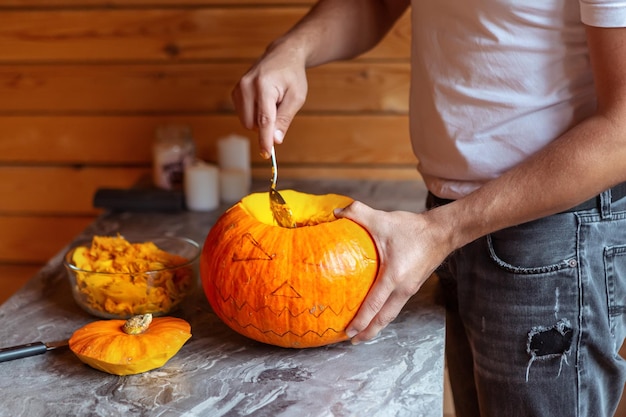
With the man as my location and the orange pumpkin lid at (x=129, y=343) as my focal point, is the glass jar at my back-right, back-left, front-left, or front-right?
front-right

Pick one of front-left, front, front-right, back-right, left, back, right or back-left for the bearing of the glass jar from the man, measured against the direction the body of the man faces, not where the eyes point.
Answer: front-right

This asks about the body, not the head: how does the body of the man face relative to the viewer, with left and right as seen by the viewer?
facing to the left of the viewer

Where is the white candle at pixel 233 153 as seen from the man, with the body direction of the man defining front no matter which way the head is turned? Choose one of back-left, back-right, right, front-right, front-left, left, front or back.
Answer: front-right

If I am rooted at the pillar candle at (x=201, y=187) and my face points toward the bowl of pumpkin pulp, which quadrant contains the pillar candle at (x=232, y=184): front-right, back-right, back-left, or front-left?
back-left

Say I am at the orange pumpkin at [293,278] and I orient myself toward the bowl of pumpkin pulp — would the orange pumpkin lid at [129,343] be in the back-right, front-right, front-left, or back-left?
front-left
